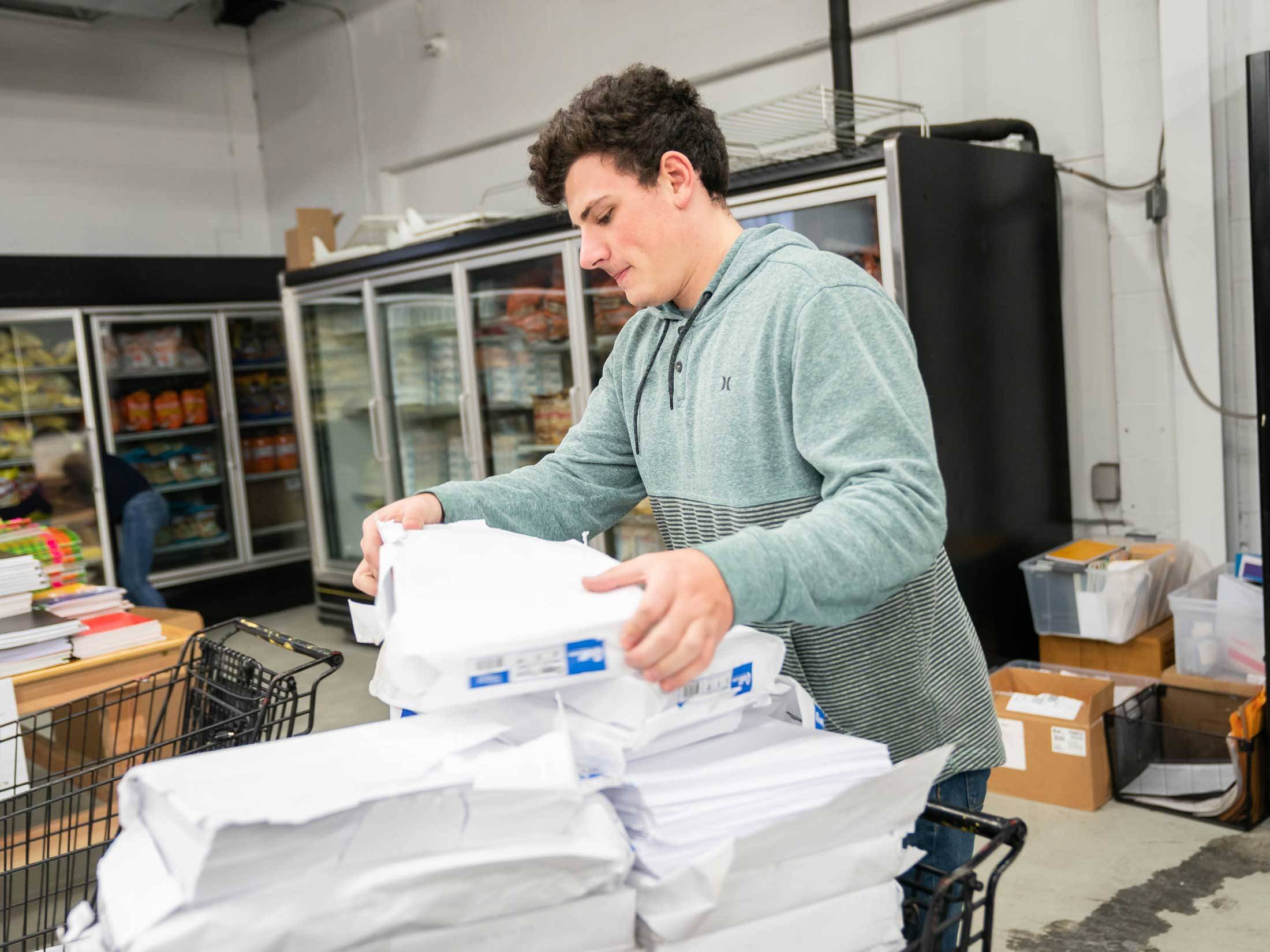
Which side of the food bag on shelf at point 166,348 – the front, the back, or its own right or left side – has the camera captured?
front

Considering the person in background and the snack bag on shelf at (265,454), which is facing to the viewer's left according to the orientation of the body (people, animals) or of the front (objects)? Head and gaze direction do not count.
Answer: the person in background

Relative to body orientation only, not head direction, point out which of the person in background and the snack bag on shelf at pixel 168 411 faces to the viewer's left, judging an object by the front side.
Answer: the person in background

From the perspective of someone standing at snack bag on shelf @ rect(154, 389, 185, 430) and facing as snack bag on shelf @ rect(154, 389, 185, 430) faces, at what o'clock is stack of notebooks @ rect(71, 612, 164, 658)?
The stack of notebooks is roughly at 12 o'clock from the snack bag on shelf.

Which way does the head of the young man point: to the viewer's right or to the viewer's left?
to the viewer's left

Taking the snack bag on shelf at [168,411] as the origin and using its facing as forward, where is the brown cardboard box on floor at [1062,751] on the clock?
The brown cardboard box on floor is roughly at 11 o'clock from the snack bag on shelf.

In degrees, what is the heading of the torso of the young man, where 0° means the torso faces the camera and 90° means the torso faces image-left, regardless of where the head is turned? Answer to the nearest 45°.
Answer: approximately 45°

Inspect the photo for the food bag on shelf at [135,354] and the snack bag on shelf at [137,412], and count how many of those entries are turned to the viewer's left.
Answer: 0

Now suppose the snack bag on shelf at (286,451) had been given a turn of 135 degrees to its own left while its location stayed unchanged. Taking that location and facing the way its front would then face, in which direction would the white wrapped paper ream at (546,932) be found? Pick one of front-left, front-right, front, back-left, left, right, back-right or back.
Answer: back-right

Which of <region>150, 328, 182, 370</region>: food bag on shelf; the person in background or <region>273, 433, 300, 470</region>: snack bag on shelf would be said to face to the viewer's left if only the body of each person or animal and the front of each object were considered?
the person in background

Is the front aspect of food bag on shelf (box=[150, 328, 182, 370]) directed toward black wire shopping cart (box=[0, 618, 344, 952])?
yes

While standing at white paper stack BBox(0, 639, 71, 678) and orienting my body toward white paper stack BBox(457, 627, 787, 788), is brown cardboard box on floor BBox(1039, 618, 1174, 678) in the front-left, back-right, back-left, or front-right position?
front-left

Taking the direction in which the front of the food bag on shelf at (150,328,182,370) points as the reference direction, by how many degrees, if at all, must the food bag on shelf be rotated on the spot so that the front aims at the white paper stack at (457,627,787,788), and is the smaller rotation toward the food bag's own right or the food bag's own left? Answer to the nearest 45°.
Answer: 0° — it already faces it

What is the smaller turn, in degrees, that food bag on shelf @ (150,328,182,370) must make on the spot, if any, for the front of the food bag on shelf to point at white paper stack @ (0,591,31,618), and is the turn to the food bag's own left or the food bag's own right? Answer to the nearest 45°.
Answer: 0° — it already faces it
